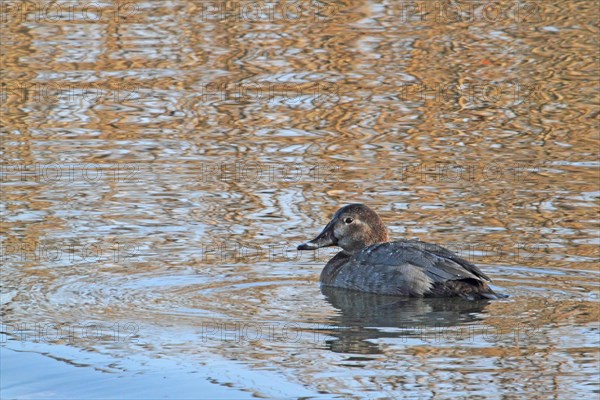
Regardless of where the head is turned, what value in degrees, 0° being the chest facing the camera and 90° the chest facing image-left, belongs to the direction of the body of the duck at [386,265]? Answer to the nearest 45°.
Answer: approximately 90°
